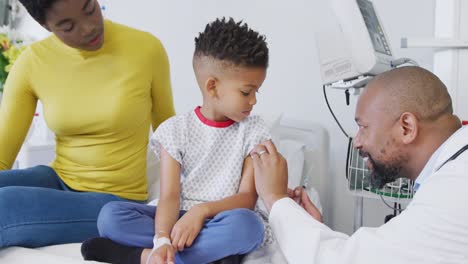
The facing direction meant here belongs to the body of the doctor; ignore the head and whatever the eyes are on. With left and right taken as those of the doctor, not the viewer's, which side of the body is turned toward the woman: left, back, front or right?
front

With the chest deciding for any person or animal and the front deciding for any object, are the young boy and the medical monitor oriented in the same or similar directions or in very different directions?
same or similar directions

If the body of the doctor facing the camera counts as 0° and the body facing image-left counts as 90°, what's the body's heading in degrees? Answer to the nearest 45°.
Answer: approximately 90°

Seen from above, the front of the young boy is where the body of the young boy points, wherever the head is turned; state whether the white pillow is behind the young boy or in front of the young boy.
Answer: behind

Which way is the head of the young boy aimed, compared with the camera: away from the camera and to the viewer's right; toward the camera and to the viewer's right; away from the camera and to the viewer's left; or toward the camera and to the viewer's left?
toward the camera and to the viewer's right

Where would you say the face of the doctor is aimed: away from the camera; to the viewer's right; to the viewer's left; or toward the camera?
to the viewer's left

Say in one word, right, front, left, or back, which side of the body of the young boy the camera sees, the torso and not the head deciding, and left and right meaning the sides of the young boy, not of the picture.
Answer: front

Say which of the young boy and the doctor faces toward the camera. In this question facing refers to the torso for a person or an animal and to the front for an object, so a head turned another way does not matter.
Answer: the young boy

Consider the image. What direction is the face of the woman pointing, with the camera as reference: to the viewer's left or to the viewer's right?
to the viewer's right
